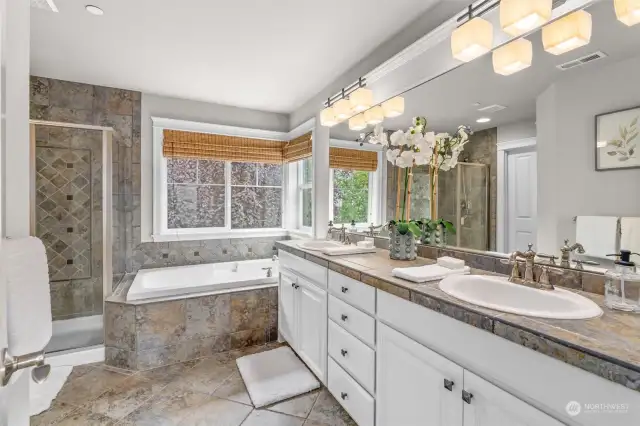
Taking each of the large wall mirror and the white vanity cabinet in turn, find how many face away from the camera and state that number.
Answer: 0

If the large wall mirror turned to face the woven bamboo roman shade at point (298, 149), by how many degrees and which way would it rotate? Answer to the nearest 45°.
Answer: approximately 90° to its right

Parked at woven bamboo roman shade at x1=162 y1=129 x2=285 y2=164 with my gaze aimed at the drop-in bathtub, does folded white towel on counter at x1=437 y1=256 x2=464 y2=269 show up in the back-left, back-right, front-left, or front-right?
front-left

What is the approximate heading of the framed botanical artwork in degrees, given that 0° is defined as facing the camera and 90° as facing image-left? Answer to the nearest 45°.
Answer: approximately 45°

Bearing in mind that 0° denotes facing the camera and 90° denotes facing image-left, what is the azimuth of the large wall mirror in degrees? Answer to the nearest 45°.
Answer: approximately 45°

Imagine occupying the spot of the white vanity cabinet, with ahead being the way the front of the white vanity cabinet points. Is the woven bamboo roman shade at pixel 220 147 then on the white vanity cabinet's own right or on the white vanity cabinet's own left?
on the white vanity cabinet's own right

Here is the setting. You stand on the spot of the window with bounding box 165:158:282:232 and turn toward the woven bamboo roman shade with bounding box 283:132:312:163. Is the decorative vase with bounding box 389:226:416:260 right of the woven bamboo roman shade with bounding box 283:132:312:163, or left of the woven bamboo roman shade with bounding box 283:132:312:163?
right

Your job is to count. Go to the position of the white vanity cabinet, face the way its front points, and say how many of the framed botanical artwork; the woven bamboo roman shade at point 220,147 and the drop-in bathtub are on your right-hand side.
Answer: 2

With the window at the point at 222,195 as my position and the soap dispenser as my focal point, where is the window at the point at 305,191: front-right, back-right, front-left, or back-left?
front-left

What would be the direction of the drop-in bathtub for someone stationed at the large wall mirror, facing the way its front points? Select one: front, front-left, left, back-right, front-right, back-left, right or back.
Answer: front-right

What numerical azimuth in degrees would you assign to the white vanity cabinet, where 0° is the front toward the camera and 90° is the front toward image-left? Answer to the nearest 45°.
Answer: approximately 45°

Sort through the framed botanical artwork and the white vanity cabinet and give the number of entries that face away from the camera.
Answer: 0

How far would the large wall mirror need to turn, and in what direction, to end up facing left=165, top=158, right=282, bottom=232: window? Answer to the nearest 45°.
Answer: approximately 45° to its right

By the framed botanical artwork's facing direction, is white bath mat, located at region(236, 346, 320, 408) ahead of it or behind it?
ahead
